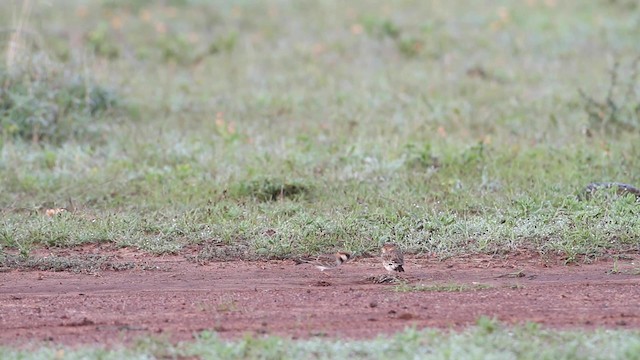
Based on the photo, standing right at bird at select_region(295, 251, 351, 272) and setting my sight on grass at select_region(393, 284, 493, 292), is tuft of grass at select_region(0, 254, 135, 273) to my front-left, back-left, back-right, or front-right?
back-right

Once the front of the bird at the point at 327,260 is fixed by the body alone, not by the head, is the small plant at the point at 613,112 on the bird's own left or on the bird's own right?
on the bird's own left

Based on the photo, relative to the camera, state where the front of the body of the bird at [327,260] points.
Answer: to the viewer's right

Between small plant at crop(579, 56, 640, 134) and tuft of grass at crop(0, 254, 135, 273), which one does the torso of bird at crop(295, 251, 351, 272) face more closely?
the small plant

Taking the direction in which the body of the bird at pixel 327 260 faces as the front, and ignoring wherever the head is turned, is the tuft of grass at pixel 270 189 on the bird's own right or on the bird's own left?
on the bird's own left

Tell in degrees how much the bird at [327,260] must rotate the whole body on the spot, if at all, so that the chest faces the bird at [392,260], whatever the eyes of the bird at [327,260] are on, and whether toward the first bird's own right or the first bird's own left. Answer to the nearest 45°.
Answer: approximately 45° to the first bird's own right

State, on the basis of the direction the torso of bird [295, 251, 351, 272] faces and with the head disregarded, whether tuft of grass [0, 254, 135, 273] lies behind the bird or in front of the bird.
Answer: behind
